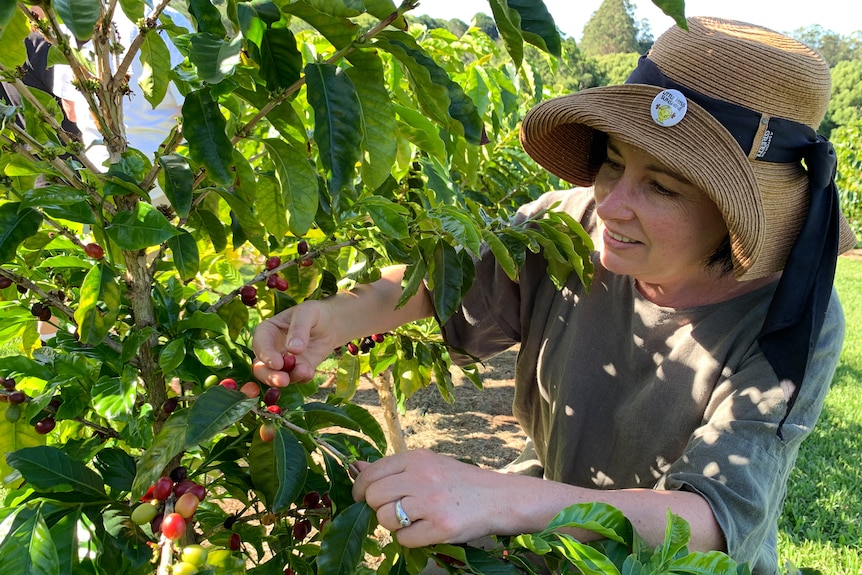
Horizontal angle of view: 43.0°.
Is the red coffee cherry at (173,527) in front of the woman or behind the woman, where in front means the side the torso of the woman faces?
in front

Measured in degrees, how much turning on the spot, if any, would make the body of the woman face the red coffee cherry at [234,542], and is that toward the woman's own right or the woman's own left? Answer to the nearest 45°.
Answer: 0° — they already face it

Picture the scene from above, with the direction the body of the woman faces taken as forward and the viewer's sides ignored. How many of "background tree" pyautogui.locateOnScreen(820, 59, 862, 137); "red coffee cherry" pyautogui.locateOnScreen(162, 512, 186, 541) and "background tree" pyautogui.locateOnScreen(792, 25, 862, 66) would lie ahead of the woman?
1

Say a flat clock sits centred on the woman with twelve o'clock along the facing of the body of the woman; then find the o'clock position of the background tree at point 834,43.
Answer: The background tree is roughly at 5 o'clock from the woman.

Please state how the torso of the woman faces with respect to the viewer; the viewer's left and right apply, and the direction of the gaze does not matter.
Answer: facing the viewer and to the left of the viewer

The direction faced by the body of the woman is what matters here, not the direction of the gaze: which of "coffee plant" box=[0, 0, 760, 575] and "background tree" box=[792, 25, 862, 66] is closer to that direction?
the coffee plant

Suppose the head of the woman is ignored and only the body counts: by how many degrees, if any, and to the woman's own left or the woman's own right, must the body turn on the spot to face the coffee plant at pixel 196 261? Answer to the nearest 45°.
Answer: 0° — they already face it
